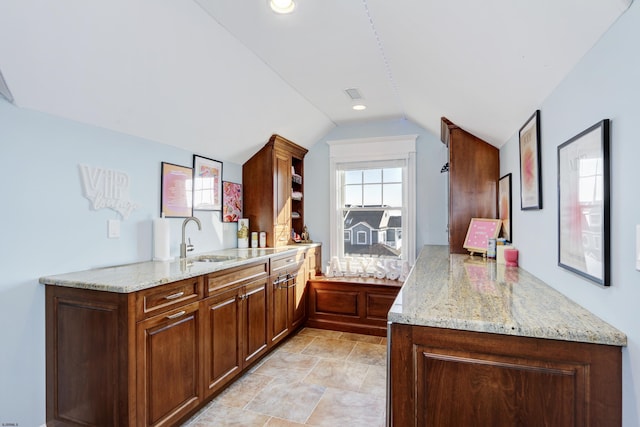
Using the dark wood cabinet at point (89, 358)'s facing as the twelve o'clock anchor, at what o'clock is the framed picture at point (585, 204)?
The framed picture is roughly at 12 o'clock from the dark wood cabinet.

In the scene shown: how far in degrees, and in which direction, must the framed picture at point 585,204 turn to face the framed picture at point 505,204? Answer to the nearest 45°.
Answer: approximately 135° to its right

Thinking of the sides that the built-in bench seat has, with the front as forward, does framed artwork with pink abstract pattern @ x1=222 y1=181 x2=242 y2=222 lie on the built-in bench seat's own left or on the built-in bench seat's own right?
on the built-in bench seat's own right

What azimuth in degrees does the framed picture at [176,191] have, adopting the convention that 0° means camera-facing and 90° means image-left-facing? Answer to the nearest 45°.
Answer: approximately 315°

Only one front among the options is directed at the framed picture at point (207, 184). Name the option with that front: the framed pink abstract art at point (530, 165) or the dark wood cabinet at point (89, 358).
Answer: the framed pink abstract art

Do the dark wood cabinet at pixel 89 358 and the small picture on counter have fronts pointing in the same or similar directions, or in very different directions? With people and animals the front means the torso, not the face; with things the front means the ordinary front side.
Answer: very different directions

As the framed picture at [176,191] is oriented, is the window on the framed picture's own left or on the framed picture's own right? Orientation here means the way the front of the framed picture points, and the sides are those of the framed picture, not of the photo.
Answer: on the framed picture's own left

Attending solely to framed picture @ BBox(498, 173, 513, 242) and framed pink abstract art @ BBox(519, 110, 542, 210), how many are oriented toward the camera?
0

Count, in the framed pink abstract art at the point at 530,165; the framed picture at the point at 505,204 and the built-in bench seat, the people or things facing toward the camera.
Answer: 1

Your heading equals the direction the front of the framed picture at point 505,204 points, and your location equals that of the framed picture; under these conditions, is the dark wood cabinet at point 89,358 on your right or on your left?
on your left

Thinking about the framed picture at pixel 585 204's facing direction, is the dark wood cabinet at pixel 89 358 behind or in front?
in front
